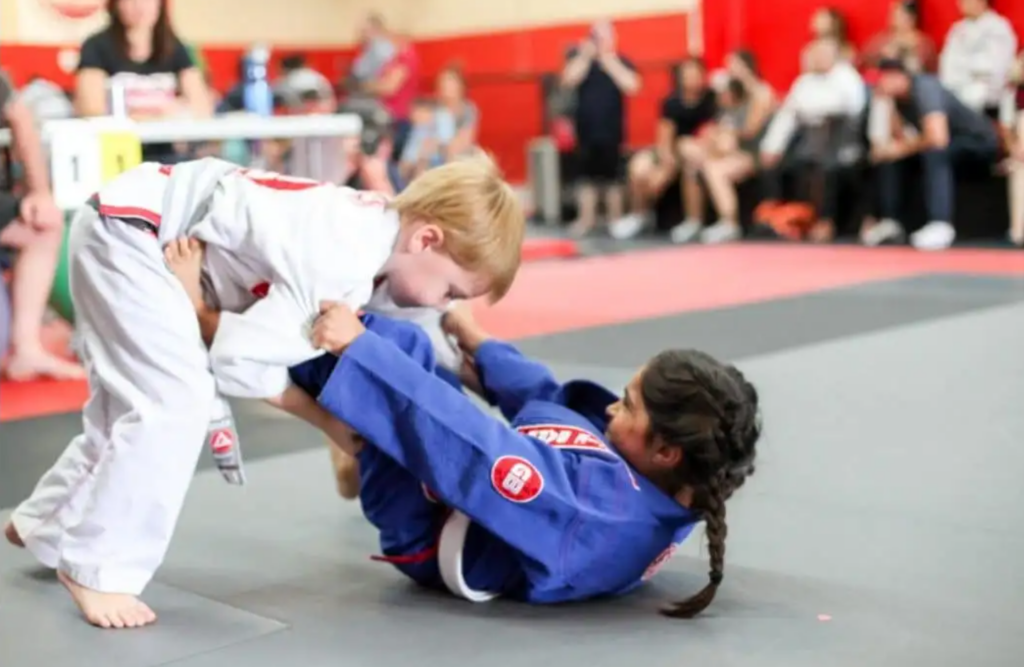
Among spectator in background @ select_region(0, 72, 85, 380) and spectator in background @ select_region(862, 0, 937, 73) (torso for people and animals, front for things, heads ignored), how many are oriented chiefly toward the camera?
1

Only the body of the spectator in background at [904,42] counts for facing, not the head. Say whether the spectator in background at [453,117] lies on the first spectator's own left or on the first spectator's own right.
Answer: on the first spectator's own right

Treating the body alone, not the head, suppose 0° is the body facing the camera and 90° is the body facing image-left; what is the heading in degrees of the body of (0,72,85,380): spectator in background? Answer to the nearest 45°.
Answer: approximately 270°

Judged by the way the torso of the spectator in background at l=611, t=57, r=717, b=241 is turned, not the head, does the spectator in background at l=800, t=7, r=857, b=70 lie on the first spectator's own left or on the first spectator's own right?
on the first spectator's own left
